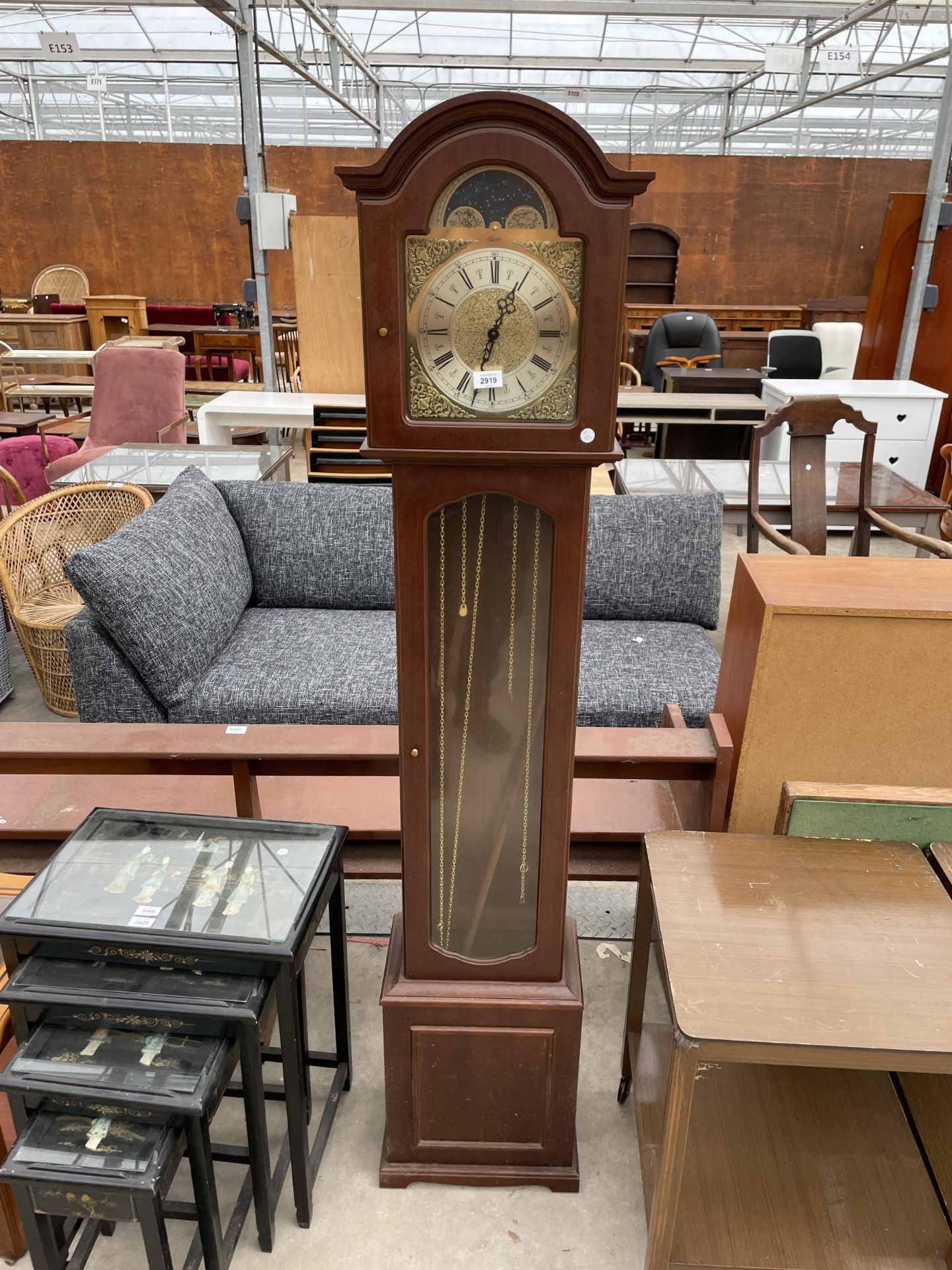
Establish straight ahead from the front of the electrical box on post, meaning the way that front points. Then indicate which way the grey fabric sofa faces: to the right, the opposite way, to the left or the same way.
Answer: the same way

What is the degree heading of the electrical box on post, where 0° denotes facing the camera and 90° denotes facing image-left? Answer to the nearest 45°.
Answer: approximately 0°

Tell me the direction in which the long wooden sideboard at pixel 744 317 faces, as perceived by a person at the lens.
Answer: facing the viewer

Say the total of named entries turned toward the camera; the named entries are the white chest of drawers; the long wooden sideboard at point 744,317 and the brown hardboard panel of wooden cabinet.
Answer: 2

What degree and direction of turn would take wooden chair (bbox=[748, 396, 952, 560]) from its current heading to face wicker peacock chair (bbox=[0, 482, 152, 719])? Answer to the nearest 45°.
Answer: approximately 90° to its right

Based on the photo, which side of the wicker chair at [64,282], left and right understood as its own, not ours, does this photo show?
front

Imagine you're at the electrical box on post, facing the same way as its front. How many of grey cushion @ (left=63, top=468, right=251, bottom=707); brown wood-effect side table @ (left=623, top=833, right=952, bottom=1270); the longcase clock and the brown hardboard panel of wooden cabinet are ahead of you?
4

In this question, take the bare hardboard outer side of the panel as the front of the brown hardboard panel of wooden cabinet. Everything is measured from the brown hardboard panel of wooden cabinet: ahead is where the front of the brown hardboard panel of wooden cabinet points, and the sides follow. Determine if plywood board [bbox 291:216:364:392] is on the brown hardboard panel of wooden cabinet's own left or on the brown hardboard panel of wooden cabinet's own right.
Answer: on the brown hardboard panel of wooden cabinet's own right

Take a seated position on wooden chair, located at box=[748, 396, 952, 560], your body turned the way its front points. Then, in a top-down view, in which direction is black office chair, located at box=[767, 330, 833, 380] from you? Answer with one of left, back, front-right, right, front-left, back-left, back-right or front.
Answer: back-left

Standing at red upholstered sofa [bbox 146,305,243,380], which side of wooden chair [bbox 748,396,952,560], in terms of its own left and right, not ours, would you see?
back

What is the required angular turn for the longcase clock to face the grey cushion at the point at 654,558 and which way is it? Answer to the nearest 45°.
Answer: approximately 180°

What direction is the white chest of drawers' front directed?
toward the camera

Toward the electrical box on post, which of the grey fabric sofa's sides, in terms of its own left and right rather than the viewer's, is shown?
back

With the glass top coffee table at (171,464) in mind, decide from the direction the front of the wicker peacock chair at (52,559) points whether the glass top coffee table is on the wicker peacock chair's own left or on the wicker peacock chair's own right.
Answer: on the wicker peacock chair's own left
